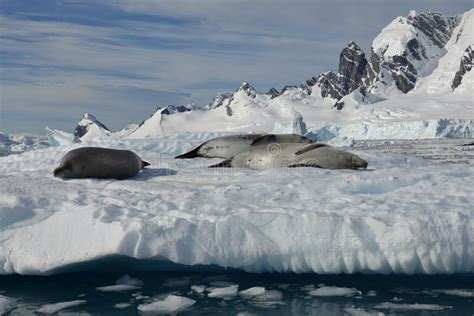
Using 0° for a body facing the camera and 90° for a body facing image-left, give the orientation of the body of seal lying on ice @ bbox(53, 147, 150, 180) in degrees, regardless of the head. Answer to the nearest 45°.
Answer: approximately 90°

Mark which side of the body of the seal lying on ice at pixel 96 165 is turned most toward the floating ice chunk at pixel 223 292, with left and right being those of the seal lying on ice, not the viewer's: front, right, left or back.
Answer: left

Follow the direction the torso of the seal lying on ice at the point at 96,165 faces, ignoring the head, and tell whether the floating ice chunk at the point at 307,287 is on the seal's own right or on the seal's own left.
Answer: on the seal's own left

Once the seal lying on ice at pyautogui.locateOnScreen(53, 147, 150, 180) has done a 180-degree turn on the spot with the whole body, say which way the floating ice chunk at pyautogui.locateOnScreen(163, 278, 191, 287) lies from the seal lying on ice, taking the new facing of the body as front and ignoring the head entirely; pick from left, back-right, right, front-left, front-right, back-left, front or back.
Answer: right

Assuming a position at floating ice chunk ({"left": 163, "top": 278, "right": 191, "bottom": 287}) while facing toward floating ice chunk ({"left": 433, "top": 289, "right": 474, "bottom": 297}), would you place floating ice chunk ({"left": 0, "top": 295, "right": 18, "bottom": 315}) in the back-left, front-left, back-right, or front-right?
back-right

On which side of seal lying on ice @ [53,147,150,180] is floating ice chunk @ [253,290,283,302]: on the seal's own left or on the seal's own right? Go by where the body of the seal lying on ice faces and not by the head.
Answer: on the seal's own left

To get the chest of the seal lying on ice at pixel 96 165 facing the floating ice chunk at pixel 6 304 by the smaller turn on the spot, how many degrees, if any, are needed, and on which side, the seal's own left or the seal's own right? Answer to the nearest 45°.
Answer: approximately 90° to the seal's own left

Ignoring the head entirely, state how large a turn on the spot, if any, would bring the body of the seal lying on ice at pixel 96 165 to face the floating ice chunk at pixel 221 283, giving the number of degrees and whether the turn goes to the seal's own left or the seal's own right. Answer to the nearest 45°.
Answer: approximately 90° to the seal's own left

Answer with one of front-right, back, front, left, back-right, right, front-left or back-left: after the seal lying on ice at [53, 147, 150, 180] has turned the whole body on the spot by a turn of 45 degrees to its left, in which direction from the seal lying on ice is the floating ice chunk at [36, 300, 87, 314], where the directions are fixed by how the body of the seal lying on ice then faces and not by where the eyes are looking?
front-left

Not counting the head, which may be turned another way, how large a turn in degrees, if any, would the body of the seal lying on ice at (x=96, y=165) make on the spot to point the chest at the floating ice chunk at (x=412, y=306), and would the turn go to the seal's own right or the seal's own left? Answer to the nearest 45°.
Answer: approximately 135° to the seal's own left

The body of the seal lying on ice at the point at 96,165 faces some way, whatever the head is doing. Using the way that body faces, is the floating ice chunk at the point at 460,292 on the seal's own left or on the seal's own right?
on the seal's own left

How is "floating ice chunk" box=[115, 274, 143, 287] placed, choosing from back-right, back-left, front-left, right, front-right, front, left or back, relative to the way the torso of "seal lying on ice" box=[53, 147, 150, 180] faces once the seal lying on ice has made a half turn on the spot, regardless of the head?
right

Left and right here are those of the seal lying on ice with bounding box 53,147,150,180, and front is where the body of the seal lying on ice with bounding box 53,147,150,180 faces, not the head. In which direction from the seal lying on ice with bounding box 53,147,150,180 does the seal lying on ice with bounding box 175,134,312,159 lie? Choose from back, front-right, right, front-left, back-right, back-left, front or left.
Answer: back-right

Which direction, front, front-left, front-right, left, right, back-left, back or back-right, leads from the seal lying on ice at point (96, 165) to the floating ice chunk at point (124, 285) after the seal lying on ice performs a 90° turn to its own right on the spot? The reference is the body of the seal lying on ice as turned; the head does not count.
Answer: back

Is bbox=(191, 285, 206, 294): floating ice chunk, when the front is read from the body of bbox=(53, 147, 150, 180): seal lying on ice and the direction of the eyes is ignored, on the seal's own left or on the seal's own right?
on the seal's own left

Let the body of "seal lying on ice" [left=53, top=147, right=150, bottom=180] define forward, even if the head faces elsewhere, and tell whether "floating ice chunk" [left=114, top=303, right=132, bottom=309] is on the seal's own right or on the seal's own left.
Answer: on the seal's own left
